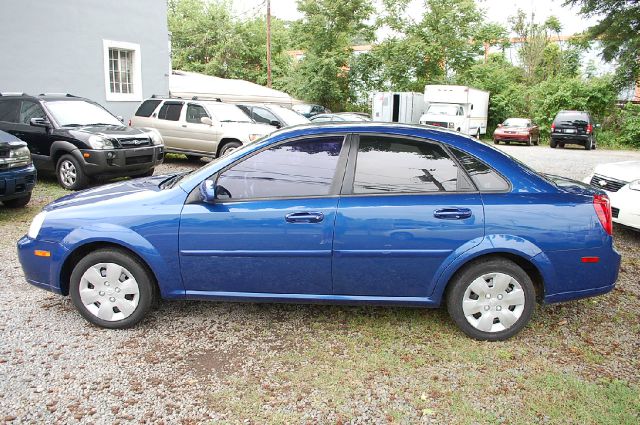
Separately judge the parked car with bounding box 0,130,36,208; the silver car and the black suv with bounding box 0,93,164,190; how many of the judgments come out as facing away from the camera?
0

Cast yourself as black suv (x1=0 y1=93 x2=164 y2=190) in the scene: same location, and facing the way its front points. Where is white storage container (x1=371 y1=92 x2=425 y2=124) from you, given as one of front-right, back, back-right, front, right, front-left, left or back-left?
left

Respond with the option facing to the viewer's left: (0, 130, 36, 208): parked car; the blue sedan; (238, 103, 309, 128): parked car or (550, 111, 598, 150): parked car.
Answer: the blue sedan

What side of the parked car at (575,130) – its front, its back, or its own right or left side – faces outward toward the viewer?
back

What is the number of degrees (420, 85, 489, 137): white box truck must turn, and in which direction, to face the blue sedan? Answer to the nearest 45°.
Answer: approximately 45° to its left

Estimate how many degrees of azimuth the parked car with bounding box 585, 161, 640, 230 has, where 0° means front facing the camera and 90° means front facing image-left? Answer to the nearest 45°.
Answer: approximately 45°

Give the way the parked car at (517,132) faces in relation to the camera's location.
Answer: facing the viewer and to the left of the viewer

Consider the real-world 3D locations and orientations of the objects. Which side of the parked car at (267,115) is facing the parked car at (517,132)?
left

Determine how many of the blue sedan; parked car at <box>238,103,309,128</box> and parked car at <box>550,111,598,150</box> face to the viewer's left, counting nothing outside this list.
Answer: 1

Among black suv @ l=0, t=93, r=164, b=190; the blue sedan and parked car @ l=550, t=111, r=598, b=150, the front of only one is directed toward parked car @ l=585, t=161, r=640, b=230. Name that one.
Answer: the black suv

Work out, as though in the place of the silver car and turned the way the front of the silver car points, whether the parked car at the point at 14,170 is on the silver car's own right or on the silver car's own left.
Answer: on the silver car's own right

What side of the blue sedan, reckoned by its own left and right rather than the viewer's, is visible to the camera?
left

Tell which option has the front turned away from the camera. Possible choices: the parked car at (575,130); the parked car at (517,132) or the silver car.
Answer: the parked car at (575,130)

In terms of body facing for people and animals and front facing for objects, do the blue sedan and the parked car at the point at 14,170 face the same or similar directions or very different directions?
very different directions

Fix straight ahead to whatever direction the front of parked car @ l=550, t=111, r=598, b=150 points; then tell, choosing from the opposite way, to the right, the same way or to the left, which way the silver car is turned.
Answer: to the right

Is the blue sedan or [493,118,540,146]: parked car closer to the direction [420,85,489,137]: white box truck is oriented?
the blue sedan

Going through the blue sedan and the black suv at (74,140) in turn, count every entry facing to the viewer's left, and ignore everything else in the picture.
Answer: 1

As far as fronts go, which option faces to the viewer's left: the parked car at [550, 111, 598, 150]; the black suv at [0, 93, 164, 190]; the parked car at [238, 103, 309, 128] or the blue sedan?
the blue sedan
